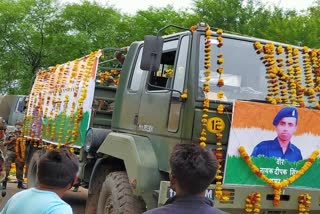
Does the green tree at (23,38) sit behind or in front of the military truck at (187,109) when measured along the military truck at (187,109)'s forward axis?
behind

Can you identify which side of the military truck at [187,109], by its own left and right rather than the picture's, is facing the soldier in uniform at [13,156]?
back

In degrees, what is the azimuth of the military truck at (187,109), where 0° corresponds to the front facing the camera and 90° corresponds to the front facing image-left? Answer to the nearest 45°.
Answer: approximately 315°
